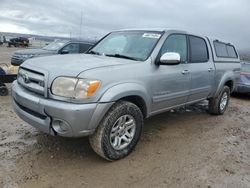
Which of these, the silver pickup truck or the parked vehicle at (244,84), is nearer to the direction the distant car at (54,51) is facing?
the silver pickup truck

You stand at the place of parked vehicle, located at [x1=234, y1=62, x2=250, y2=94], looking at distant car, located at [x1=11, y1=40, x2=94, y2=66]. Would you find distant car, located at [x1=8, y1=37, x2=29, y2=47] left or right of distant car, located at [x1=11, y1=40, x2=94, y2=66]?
right

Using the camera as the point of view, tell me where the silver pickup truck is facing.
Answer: facing the viewer and to the left of the viewer

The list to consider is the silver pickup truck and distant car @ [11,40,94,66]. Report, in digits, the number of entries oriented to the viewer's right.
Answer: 0

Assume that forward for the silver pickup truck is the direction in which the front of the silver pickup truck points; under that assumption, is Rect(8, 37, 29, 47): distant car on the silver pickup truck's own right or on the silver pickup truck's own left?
on the silver pickup truck's own right

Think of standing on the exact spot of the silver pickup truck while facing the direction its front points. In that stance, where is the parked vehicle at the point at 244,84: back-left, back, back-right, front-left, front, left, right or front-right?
back

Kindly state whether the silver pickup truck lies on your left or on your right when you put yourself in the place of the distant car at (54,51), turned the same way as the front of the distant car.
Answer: on your left

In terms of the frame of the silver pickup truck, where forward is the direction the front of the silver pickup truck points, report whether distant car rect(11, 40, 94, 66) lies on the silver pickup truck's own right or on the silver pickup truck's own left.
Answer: on the silver pickup truck's own right

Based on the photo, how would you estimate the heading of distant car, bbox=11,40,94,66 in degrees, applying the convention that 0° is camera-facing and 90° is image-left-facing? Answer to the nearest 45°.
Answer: approximately 45°
